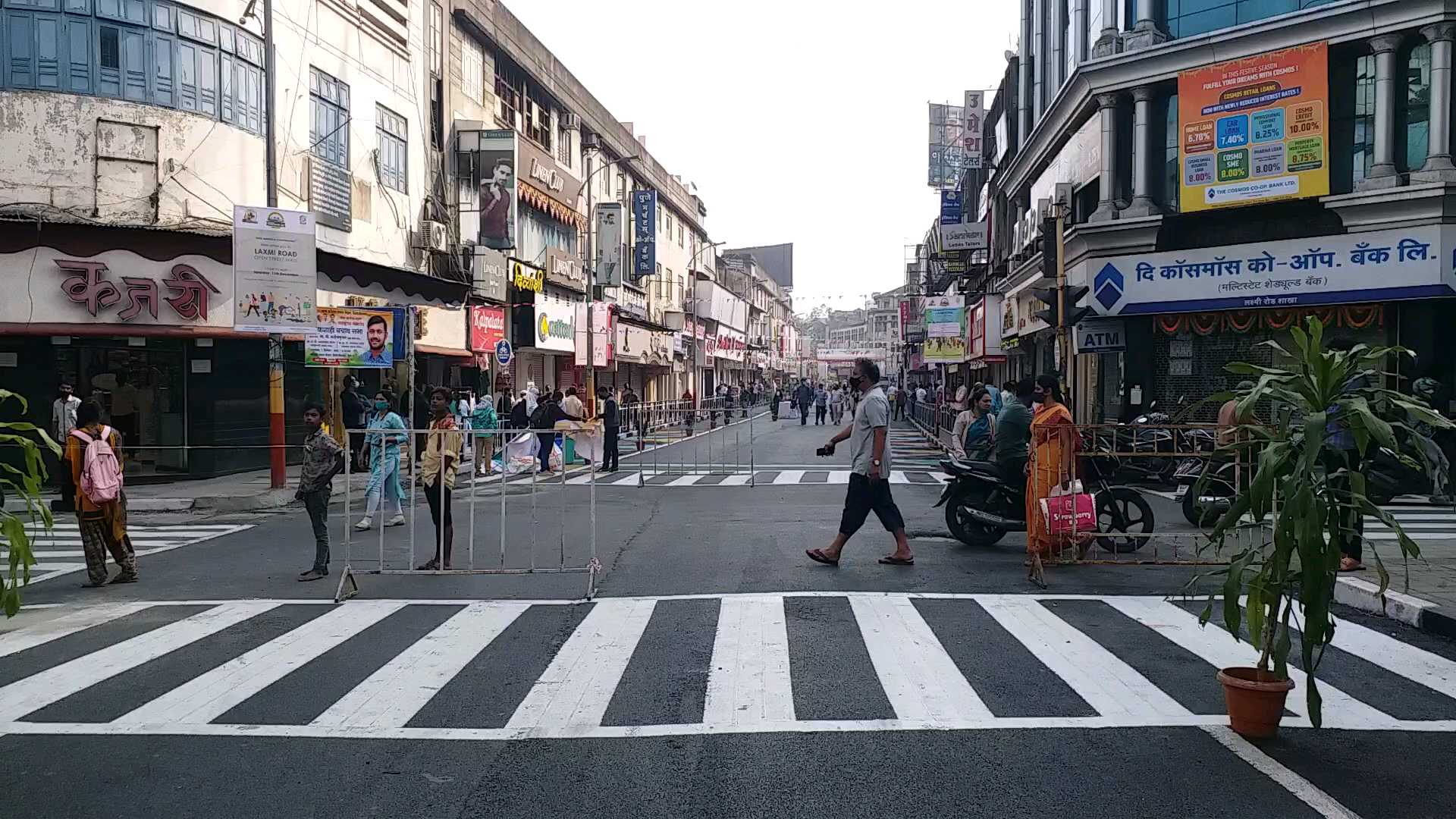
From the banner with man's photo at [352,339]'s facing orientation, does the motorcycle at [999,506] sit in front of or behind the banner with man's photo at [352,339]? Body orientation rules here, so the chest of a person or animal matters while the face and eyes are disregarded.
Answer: in front

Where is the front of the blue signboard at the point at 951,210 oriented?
toward the camera

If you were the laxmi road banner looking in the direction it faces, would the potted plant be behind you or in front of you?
in front

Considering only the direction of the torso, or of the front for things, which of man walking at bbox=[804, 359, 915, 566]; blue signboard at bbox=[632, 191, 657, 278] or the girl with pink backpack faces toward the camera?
the blue signboard

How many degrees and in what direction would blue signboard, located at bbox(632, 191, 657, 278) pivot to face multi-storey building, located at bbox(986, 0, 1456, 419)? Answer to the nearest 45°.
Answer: approximately 45° to its left

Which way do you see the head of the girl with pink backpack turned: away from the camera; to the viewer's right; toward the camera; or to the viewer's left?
away from the camera

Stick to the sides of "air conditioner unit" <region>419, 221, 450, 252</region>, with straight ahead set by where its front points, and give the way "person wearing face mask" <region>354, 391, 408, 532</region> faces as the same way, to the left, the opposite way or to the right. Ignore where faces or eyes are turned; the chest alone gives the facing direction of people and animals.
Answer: to the right

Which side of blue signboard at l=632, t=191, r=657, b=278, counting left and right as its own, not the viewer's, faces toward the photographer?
front

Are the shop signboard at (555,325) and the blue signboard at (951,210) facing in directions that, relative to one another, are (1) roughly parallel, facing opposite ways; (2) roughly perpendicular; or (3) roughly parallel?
roughly perpendicular

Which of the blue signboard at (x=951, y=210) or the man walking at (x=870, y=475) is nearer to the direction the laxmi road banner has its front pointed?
the man walking

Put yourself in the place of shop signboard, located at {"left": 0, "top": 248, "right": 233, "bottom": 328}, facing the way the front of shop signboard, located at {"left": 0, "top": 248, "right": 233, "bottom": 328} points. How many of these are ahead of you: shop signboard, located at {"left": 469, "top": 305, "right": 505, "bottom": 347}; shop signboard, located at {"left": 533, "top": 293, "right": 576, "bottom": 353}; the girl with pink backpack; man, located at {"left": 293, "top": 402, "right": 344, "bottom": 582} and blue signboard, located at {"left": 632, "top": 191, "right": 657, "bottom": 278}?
2

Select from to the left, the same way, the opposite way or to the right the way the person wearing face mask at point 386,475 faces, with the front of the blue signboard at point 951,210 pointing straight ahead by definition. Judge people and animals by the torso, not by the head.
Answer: the same way

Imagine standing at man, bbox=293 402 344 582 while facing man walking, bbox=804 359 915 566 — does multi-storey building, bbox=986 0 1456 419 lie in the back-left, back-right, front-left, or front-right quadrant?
front-left
